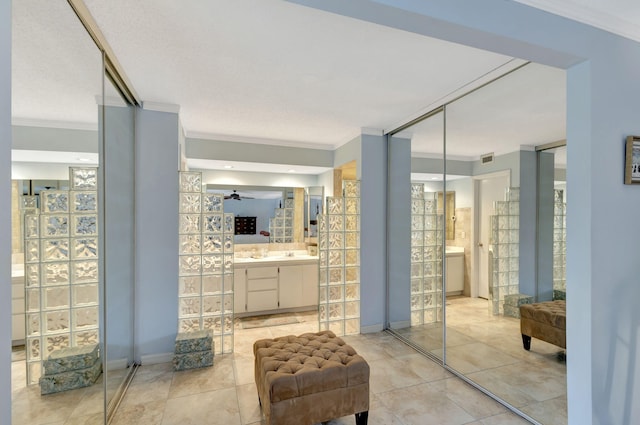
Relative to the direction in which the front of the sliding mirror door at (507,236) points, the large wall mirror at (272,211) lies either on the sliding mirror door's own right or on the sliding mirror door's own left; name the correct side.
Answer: on the sliding mirror door's own right

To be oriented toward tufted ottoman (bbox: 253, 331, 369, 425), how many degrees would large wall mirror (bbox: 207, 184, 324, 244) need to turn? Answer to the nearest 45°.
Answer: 0° — it already faces it

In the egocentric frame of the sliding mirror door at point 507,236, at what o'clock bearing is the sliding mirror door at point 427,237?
the sliding mirror door at point 427,237 is roughly at 3 o'clock from the sliding mirror door at point 507,236.

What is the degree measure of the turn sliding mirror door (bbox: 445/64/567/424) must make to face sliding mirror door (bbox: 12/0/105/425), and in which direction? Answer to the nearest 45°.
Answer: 0° — it already faces it

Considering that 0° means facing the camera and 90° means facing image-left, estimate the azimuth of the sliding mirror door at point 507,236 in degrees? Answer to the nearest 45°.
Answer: approximately 45°

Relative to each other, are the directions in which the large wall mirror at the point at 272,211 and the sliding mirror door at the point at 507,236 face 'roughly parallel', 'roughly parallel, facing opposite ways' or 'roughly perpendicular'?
roughly perpendicular

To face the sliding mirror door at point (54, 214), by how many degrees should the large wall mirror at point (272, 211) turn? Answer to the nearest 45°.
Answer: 0° — it already faces it

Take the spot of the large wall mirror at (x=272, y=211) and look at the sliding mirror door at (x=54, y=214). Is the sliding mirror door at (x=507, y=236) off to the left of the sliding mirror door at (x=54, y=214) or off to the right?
left

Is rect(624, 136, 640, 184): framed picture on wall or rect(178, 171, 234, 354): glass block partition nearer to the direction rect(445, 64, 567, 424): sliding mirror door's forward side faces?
the glass block partition

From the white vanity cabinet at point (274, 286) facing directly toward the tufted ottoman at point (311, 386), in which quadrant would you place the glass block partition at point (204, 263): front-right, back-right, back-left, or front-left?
front-right

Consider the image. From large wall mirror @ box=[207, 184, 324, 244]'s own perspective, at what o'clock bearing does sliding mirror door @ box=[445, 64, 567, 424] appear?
The sliding mirror door is roughly at 11 o'clock from the large wall mirror.

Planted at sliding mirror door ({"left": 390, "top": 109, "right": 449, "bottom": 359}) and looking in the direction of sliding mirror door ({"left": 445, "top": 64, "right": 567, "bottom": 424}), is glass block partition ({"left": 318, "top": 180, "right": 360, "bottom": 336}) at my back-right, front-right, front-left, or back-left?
back-right

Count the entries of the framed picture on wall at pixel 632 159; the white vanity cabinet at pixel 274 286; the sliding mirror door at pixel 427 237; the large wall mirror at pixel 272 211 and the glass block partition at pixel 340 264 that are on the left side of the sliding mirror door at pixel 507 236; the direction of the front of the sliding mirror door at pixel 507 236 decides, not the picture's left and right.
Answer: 1

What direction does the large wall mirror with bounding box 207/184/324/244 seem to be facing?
toward the camera

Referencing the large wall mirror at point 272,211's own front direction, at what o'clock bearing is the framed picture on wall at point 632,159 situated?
The framed picture on wall is roughly at 11 o'clock from the large wall mirror.

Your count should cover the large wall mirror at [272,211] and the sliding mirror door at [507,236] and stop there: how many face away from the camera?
0
